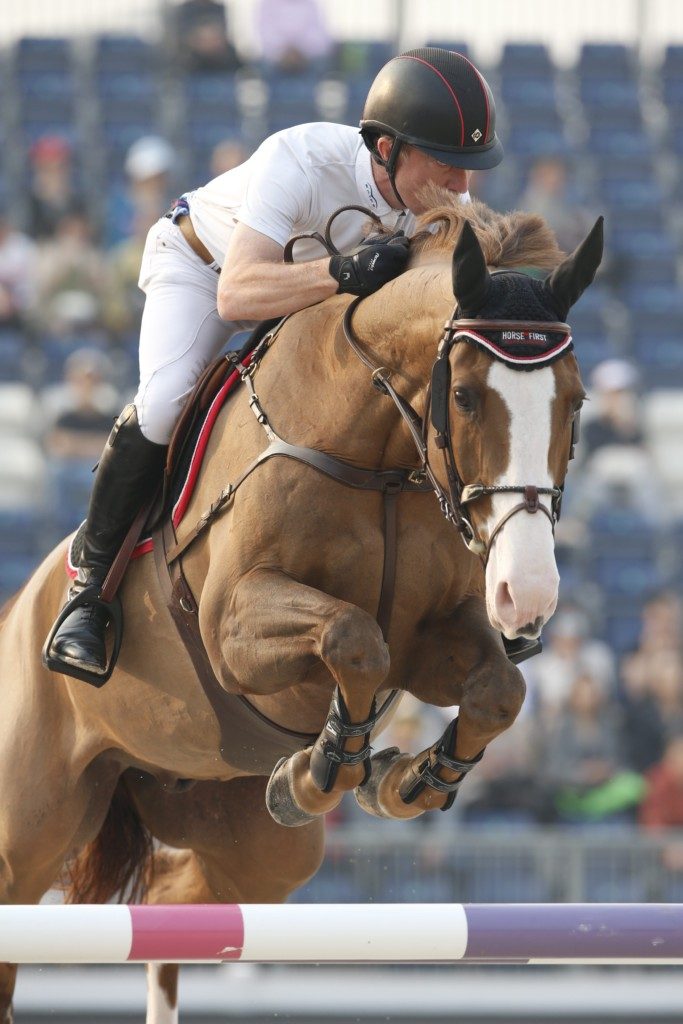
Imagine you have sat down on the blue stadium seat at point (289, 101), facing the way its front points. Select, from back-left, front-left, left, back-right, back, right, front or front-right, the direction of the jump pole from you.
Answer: front

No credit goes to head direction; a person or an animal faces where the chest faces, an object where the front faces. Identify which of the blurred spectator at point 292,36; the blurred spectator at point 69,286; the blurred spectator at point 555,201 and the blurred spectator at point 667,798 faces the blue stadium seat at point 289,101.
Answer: the blurred spectator at point 292,36

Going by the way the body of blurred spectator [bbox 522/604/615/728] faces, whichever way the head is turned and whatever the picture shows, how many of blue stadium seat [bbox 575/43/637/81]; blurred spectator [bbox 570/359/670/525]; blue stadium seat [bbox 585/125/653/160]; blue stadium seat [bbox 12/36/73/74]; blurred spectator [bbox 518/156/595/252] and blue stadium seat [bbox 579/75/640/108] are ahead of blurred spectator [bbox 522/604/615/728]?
0

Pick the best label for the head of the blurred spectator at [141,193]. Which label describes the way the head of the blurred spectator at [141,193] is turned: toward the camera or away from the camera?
toward the camera

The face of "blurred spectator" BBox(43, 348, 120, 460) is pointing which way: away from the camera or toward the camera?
toward the camera

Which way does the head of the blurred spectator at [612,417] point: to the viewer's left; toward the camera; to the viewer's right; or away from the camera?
toward the camera

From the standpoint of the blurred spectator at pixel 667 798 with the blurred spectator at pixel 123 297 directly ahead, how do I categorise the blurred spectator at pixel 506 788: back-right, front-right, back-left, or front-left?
front-left

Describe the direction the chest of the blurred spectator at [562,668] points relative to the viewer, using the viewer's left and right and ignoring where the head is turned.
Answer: facing the viewer

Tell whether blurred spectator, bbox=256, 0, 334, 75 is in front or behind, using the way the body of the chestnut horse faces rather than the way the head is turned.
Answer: behind

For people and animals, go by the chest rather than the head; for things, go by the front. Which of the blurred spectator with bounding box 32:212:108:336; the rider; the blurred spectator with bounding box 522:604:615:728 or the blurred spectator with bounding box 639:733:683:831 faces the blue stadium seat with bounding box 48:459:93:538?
the blurred spectator with bounding box 32:212:108:336

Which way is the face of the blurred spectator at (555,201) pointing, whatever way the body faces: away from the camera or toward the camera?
toward the camera

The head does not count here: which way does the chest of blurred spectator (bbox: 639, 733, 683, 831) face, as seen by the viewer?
toward the camera

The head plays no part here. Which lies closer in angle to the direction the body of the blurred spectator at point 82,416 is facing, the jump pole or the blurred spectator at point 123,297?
the jump pole

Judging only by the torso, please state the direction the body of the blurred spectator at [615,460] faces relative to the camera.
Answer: toward the camera

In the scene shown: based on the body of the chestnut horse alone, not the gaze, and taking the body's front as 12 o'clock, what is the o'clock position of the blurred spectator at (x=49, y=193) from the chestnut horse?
The blurred spectator is roughly at 7 o'clock from the chestnut horse.

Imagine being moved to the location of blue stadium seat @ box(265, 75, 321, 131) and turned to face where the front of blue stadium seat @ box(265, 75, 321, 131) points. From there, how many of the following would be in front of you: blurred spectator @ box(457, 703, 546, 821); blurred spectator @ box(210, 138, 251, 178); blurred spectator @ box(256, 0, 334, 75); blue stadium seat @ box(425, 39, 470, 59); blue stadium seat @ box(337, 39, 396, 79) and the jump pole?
3

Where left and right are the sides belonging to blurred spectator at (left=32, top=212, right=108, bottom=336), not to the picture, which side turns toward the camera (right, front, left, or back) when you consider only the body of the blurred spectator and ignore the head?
front
